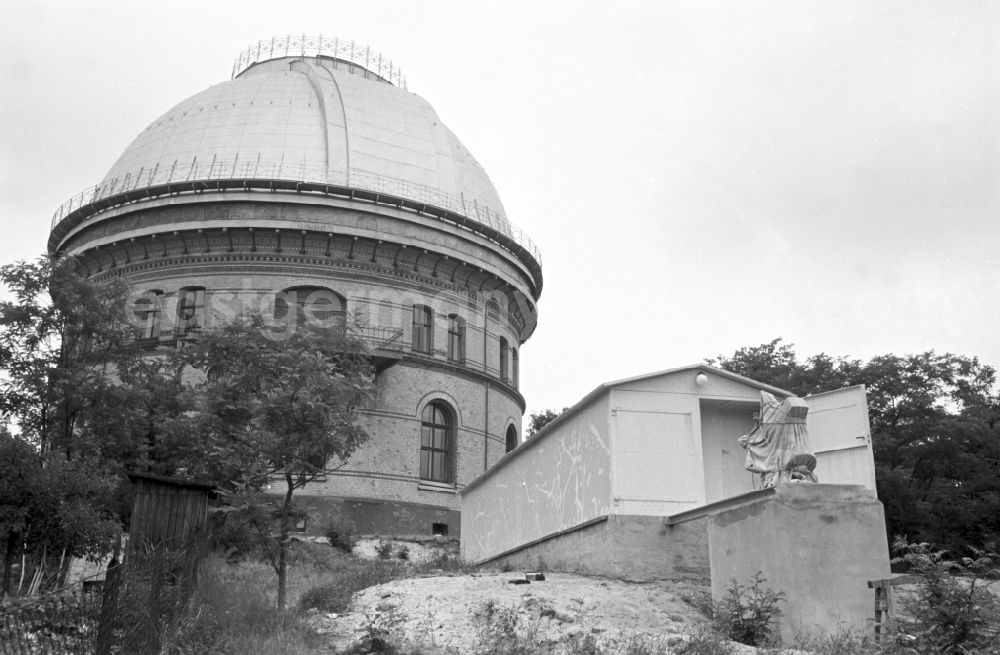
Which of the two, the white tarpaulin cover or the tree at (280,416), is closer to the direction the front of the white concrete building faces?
the white tarpaulin cover

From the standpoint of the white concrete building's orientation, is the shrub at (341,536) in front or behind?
behind

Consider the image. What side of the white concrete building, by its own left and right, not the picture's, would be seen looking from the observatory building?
back

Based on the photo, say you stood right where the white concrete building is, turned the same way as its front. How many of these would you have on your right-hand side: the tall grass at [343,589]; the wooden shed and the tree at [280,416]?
3

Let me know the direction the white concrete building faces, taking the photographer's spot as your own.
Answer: facing the viewer and to the right of the viewer

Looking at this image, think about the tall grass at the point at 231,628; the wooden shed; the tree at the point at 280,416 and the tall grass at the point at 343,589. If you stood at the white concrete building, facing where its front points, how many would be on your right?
4

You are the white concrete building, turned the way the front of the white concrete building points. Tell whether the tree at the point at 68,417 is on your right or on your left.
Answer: on your right

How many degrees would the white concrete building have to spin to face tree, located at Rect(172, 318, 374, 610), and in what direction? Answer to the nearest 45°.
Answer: approximately 90° to its right

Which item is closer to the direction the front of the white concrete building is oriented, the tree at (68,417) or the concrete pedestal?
the concrete pedestal

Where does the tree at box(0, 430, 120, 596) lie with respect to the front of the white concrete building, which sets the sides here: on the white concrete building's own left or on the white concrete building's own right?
on the white concrete building's own right

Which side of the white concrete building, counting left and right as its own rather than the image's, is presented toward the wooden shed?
right

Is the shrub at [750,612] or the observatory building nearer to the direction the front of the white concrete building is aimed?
the shrub

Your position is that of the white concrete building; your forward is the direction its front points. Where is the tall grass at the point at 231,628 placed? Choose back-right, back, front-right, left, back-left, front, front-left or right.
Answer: right

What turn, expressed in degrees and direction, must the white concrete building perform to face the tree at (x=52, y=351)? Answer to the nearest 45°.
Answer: approximately 135° to its right
